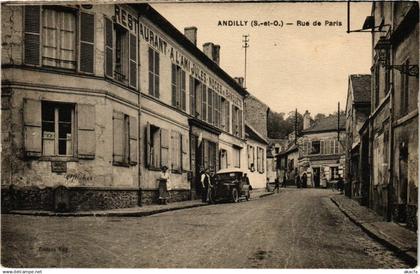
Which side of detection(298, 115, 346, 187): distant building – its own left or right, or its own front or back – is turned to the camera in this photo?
front

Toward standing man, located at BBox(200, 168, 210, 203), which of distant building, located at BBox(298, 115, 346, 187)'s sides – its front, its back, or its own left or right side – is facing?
front
